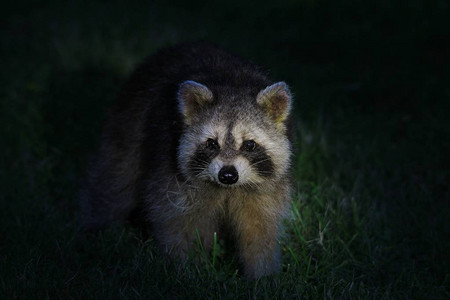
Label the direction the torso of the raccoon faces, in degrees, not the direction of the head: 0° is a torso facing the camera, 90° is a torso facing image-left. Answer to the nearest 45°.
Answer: approximately 315°
